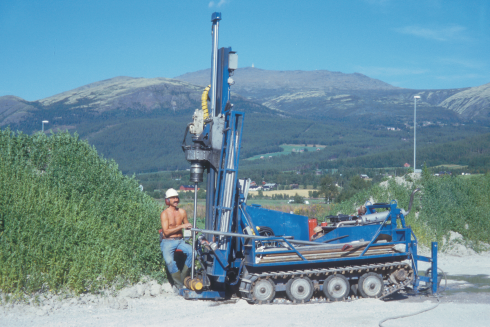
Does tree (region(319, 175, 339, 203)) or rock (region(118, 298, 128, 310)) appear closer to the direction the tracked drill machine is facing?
the rock

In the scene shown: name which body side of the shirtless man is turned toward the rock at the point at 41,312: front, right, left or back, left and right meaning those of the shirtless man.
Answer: right

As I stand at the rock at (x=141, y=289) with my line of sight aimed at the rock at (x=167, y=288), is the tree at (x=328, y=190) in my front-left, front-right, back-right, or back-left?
front-left

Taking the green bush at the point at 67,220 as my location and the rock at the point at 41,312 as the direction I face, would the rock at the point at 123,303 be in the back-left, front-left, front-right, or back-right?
front-left

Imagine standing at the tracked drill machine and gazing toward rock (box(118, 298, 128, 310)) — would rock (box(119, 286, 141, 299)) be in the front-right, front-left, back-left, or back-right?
front-right

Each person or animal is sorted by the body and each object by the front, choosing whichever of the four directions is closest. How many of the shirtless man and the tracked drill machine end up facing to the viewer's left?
1

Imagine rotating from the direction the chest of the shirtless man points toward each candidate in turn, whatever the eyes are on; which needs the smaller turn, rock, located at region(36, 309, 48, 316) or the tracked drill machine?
the tracked drill machine

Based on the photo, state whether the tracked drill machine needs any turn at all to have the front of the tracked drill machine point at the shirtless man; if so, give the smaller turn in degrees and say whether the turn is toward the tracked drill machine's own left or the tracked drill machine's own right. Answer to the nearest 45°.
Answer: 0° — it already faces them

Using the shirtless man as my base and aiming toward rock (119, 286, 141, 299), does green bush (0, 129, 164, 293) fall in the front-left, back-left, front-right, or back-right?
front-right

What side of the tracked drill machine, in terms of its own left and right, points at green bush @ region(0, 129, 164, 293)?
front

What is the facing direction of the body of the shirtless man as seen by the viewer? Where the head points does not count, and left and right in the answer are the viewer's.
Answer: facing the viewer and to the right of the viewer

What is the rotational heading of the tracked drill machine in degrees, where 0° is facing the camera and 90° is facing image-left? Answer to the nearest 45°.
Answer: approximately 90°
